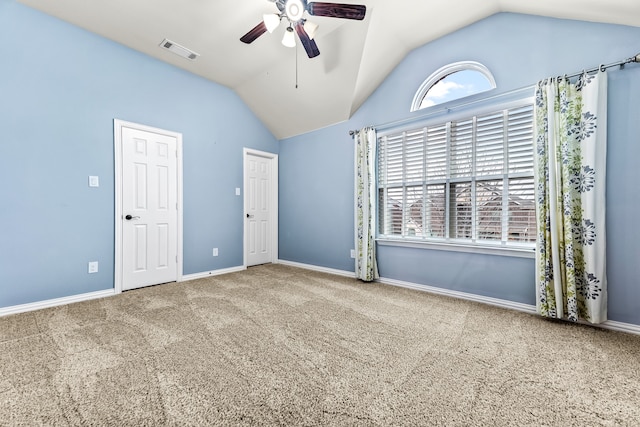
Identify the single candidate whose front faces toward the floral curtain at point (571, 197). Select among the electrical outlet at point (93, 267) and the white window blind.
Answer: the electrical outlet

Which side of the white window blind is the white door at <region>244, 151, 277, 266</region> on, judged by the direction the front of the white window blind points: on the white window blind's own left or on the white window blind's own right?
on the white window blind's own right

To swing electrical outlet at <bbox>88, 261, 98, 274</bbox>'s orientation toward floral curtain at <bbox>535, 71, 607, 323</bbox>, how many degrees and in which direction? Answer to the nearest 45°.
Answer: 0° — it already faces it

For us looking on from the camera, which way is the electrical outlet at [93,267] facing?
facing the viewer and to the right of the viewer

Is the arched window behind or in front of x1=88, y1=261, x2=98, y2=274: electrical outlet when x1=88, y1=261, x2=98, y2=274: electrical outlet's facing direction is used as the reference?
in front

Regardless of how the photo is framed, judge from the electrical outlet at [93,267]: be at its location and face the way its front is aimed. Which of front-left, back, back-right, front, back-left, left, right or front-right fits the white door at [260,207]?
front-left

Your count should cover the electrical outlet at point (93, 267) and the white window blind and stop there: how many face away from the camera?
0

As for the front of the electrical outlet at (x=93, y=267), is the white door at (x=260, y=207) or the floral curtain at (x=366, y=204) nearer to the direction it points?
the floral curtain

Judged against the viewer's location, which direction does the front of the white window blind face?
facing the viewer and to the left of the viewer

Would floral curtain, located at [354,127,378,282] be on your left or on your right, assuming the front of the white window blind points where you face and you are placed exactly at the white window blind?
on your right

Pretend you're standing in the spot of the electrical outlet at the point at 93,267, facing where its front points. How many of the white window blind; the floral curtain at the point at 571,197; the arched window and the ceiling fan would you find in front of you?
4

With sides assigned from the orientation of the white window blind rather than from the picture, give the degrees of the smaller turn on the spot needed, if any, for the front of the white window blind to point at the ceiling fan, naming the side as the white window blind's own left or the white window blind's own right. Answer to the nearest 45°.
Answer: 0° — it already faces it

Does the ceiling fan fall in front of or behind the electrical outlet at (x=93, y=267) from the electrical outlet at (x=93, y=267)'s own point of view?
in front
